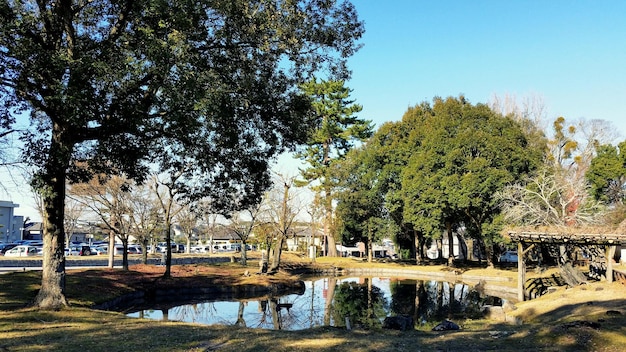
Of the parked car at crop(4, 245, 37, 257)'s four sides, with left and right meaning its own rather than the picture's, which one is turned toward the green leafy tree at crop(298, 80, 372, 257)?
back

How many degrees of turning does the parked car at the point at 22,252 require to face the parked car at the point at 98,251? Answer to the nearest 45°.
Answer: approximately 135° to its right

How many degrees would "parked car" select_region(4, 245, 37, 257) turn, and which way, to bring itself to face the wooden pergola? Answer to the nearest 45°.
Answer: approximately 135° to its left

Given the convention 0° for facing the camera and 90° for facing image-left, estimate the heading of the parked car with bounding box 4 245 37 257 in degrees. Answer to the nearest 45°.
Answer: approximately 90°

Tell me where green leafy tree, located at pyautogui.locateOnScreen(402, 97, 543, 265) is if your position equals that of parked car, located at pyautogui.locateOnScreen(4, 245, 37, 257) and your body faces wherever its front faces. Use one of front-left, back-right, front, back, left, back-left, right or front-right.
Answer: back-left

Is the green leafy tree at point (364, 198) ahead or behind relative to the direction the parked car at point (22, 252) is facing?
behind

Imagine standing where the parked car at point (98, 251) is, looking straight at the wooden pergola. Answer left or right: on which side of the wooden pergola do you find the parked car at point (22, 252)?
right

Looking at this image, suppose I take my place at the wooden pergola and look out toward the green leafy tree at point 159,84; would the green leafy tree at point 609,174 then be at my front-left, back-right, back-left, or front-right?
back-right
